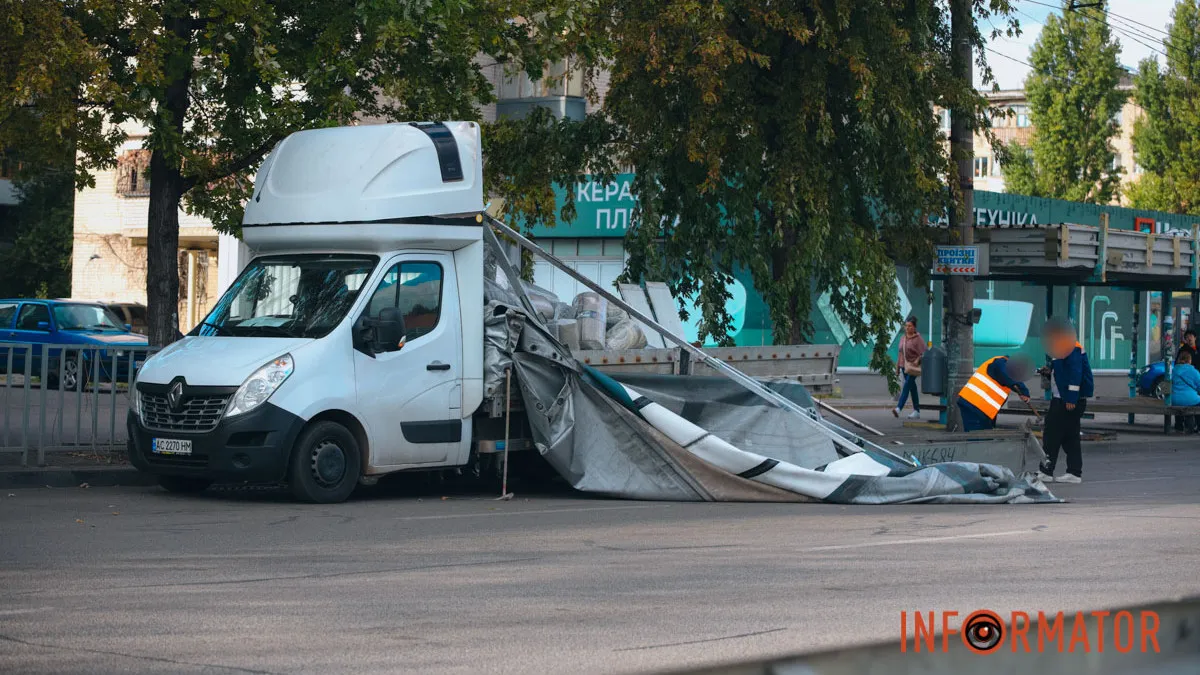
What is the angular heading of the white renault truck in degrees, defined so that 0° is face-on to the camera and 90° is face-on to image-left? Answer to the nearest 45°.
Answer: approximately 45°

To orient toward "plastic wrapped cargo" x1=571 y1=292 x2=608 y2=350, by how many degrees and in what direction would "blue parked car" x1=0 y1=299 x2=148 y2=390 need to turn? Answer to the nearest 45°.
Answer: approximately 45° to its right

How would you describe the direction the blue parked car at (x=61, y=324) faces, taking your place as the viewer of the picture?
facing the viewer and to the right of the viewer

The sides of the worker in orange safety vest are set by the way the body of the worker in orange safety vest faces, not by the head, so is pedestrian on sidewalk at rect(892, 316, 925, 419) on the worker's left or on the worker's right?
on the worker's left

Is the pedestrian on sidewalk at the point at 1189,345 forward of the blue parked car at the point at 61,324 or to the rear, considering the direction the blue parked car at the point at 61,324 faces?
forward

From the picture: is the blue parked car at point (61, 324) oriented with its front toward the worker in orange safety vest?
yes

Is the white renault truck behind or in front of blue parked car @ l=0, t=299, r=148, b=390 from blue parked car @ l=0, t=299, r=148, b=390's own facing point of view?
in front

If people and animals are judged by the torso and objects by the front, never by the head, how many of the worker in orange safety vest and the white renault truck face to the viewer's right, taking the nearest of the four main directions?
1

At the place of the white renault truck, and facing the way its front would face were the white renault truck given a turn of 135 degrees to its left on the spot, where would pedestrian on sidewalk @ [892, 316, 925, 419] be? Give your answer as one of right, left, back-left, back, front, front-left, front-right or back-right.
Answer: front-left

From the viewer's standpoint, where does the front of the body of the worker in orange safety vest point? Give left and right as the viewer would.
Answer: facing to the right of the viewer

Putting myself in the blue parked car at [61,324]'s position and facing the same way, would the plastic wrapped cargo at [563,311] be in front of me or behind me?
in front

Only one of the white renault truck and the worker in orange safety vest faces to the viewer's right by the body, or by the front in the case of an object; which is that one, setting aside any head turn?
the worker in orange safety vest

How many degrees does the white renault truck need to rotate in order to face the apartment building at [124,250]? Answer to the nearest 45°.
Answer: approximately 135° to its right
